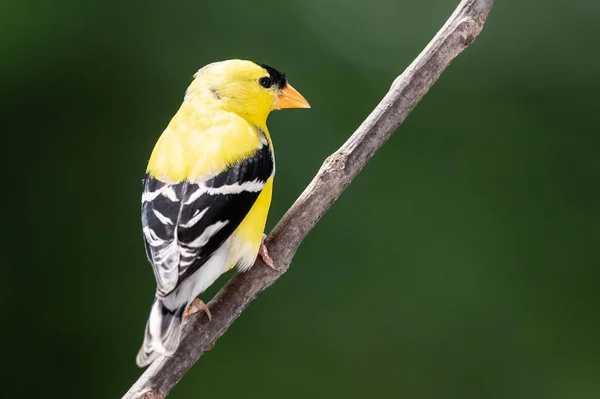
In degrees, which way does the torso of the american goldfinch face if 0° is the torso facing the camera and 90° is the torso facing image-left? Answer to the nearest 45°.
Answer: approximately 225°
